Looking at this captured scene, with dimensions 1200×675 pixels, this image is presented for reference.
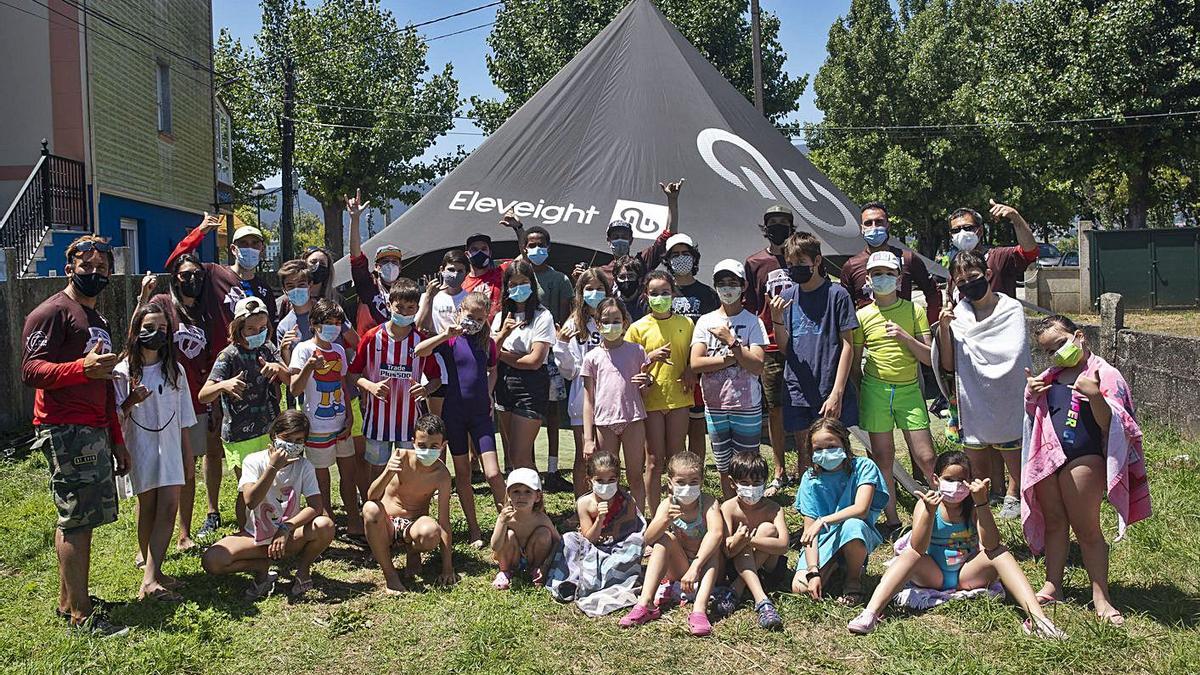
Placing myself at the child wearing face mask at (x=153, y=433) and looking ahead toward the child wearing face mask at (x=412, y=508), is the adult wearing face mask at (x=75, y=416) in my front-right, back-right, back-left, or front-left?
back-right

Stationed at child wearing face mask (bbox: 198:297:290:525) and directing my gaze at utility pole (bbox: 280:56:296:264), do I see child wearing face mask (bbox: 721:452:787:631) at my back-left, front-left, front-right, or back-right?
back-right

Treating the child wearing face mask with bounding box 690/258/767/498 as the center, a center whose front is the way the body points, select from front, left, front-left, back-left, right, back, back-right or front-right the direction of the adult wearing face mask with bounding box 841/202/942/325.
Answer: back-left
